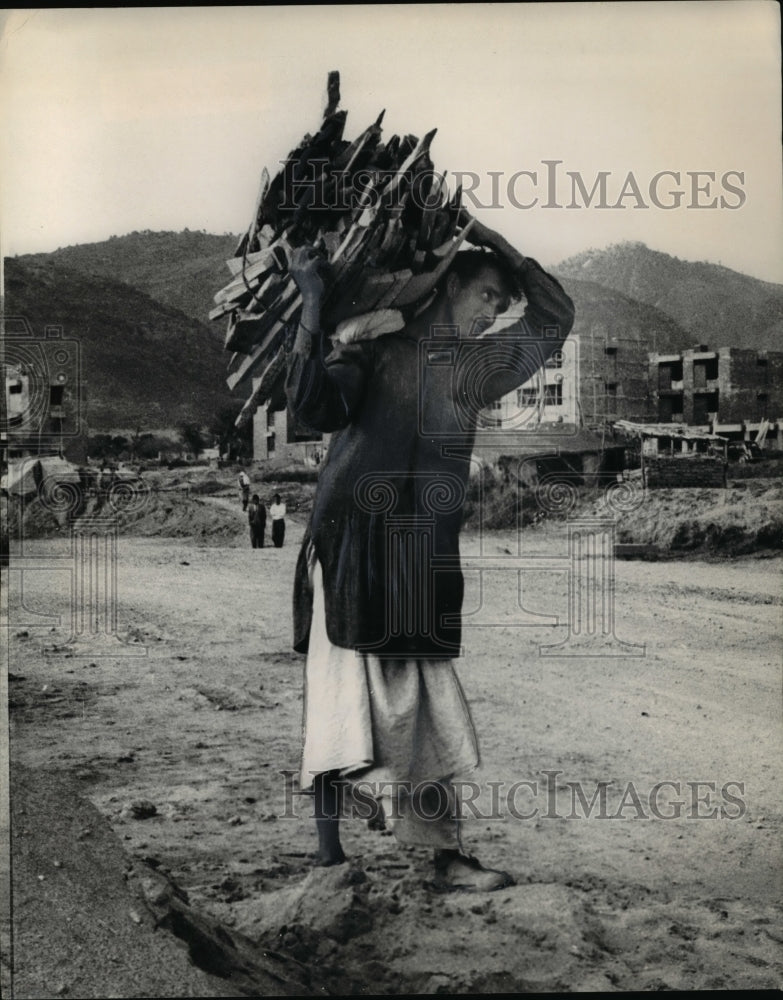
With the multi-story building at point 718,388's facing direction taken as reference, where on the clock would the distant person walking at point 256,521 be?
The distant person walking is roughly at 1 o'clock from the multi-story building.

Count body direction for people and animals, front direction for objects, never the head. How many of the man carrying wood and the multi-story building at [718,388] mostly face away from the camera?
0

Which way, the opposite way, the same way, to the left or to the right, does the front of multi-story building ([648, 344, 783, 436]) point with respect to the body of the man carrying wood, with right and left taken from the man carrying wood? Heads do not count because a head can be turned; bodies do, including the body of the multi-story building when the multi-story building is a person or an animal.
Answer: to the right

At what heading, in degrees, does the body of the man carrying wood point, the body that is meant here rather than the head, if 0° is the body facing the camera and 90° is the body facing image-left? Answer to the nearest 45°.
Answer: approximately 315°

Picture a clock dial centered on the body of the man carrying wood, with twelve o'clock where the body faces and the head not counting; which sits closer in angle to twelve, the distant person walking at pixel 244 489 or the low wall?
the low wall

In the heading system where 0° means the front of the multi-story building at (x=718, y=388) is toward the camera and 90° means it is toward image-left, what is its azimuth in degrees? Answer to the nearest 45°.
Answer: approximately 45°

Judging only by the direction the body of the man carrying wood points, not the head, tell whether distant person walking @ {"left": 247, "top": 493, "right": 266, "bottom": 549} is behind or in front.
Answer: behind
